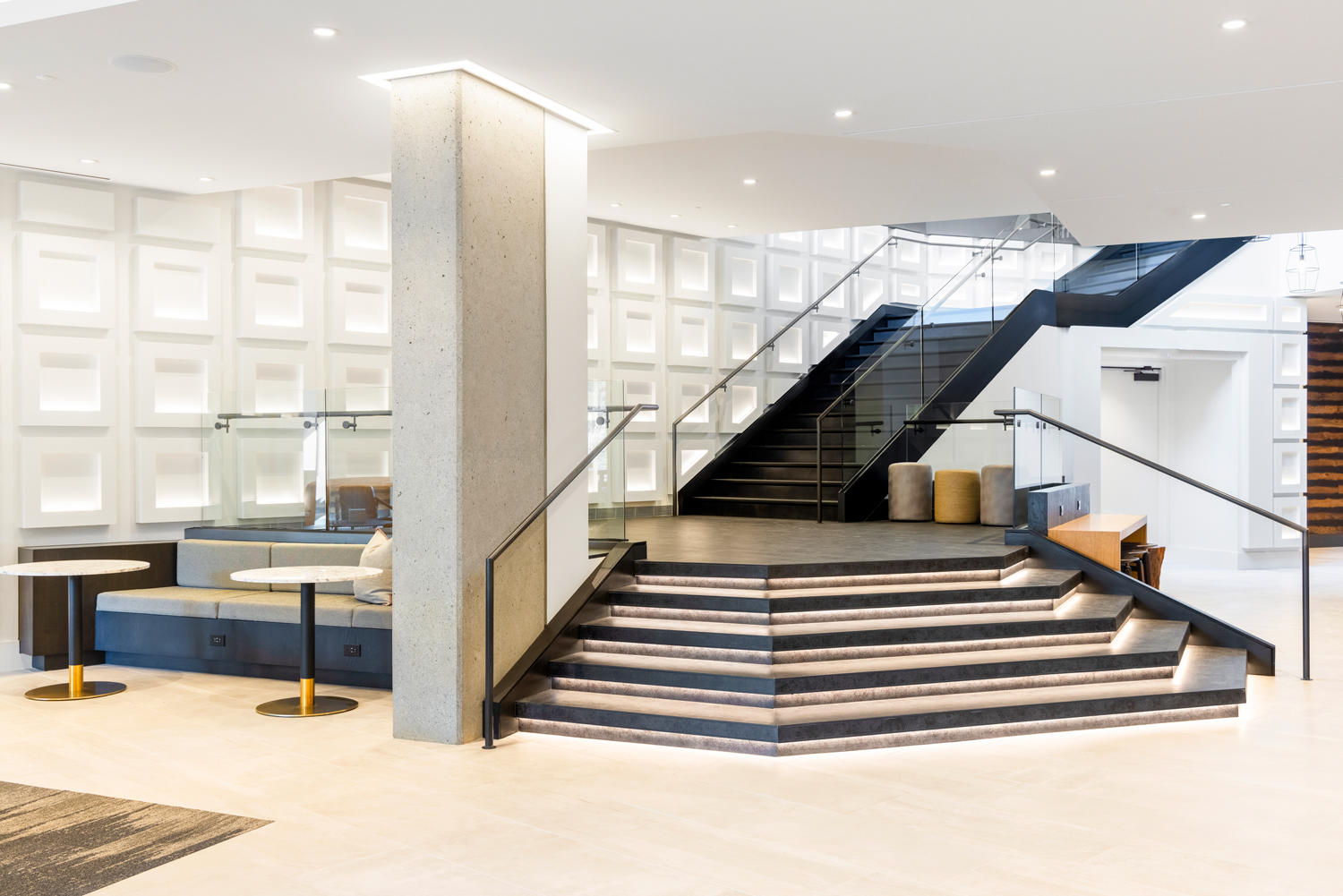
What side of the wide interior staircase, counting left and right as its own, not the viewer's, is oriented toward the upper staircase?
back

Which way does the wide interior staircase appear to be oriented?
toward the camera

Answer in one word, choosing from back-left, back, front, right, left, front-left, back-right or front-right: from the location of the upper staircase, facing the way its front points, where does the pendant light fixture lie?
back

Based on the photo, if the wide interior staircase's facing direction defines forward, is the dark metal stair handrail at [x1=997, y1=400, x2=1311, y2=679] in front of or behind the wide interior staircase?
behind

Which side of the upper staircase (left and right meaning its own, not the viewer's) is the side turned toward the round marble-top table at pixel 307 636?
front

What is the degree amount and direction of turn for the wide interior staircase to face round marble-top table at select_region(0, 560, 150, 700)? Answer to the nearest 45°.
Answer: approximately 90° to its right

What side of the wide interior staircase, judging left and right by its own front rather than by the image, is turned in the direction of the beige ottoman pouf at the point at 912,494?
back

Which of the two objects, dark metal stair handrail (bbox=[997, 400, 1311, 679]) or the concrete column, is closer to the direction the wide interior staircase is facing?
the concrete column

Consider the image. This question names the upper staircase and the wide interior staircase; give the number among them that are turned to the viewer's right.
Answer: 0

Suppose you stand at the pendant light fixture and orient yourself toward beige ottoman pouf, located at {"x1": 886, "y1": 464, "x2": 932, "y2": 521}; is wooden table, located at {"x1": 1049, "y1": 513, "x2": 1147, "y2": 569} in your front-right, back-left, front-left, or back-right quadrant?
front-left

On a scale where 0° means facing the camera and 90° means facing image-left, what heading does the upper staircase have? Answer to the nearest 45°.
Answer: approximately 45°

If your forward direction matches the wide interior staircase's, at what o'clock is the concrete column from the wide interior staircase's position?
The concrete column is roughly at 2 o'clock from the wide interior staircase.

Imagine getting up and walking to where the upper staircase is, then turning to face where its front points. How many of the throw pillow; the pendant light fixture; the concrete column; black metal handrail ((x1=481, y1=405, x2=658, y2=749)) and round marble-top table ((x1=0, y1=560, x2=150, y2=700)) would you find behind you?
1

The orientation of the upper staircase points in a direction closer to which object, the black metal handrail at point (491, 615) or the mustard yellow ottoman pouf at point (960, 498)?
the black metal handrail
